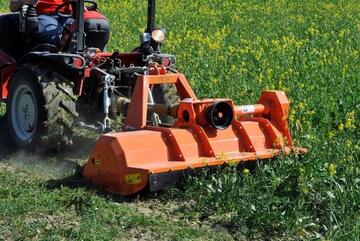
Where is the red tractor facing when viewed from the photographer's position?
facing away from the viewer and to the left of the viewer

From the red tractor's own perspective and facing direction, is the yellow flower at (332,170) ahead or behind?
behind
